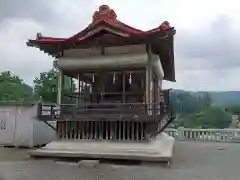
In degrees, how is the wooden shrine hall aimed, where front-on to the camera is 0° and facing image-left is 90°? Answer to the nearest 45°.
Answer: approximately 0°

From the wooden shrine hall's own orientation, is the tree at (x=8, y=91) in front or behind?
behind

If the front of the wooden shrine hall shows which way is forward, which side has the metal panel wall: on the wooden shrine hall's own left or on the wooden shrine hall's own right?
on the wooden shrine hall's own right

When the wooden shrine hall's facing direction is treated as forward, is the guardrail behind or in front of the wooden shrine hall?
behind

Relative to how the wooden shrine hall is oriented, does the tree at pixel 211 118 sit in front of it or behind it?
behind
